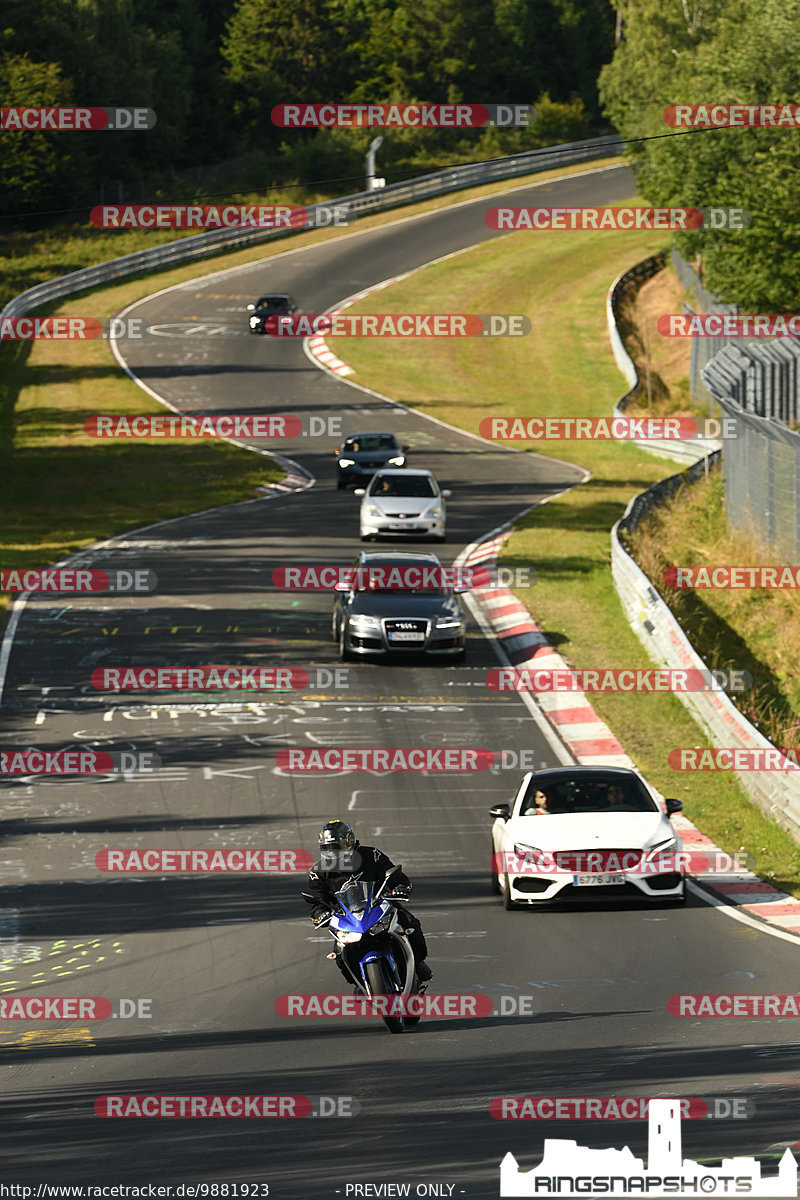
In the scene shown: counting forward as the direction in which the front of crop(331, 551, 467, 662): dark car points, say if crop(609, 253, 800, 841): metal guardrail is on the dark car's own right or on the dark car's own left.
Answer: on the dark car's own left

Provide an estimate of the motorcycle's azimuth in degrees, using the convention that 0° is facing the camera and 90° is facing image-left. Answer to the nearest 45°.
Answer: approximately 0°

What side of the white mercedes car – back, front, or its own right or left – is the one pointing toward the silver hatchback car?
back

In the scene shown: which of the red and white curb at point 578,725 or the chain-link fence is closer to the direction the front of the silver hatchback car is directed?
the red and white curb

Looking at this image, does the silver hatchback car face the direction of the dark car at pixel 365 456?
no

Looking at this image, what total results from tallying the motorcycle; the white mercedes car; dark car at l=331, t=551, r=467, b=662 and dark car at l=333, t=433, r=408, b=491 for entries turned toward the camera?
4

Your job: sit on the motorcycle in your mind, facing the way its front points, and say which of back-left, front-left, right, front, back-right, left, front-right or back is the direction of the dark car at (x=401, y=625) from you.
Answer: back

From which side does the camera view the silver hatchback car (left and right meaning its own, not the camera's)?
front

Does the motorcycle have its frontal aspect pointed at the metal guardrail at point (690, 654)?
no

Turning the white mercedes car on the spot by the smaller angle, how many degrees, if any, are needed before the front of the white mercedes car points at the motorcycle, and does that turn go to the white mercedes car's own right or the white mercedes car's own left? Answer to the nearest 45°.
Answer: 0° — it already faces it

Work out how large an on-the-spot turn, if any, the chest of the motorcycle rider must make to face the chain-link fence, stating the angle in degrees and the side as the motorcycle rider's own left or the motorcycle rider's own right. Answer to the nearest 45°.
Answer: approximately 180°

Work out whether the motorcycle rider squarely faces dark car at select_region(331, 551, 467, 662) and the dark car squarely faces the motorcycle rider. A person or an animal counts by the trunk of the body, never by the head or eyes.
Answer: no

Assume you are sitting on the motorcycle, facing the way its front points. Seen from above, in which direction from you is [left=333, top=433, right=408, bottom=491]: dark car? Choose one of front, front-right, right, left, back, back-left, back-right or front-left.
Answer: back

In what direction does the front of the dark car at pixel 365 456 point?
toward the camera

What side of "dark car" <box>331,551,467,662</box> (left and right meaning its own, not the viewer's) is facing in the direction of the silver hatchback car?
back

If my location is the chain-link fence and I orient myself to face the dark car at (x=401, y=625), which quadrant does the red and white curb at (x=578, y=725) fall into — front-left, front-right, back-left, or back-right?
front-left

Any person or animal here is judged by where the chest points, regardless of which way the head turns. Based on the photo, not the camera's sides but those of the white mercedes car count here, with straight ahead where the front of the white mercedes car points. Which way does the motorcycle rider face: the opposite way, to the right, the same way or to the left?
the same way

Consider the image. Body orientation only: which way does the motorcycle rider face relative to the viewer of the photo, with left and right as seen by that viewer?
facing the viewer

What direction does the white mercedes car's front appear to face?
toward the camera
